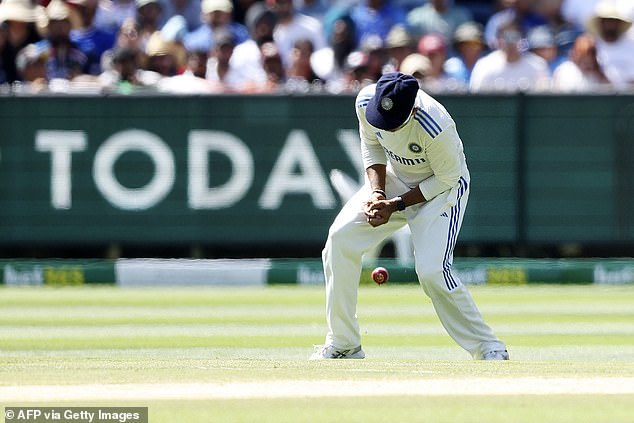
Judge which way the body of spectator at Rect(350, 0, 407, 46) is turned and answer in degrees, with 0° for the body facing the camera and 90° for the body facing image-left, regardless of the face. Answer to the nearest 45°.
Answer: approximately 0°

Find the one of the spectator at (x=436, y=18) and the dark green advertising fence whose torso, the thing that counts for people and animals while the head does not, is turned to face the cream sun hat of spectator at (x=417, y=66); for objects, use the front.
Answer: the spectator at (x=436, y=18)

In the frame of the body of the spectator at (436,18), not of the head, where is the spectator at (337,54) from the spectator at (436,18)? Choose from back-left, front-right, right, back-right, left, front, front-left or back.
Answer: front-right

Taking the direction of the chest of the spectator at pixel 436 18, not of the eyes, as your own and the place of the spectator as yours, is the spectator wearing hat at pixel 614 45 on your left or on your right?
on your left

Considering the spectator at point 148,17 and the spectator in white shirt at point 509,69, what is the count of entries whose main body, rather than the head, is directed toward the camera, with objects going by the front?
2

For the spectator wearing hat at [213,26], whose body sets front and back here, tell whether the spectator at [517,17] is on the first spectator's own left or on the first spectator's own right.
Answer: on the first spectator's own left

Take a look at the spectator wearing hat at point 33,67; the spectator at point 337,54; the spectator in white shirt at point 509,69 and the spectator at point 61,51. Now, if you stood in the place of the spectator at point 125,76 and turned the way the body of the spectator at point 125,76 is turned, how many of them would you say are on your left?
2

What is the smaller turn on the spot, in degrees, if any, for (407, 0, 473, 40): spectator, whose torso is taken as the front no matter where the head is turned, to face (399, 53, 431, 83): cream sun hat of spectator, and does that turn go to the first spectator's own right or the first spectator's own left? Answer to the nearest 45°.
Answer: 0° — they already face them

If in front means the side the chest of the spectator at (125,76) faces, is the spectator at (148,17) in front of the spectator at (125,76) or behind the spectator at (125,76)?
behind

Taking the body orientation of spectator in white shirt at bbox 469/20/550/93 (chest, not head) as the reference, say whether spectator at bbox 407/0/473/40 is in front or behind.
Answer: behind

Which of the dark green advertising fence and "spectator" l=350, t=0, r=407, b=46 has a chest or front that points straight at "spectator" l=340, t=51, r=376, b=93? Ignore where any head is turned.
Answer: "spectator" l=350, t=0, r=407, b=46
